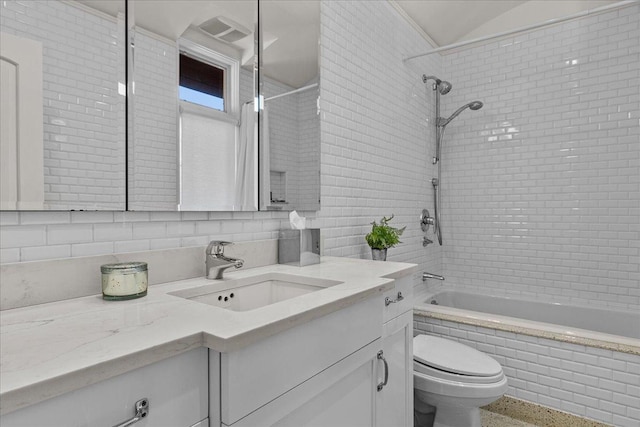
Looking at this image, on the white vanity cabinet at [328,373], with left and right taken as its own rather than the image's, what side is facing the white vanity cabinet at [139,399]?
right

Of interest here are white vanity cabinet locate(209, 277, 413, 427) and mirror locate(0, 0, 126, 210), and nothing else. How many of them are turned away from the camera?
0

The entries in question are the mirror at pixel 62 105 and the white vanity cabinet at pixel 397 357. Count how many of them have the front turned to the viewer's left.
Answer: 0

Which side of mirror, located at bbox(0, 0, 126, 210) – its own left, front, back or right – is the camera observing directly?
front

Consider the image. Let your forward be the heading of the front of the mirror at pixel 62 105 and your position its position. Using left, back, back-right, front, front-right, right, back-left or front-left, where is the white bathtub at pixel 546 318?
left

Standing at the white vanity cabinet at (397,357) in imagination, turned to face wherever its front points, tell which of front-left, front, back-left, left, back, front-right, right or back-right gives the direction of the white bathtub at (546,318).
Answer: left
